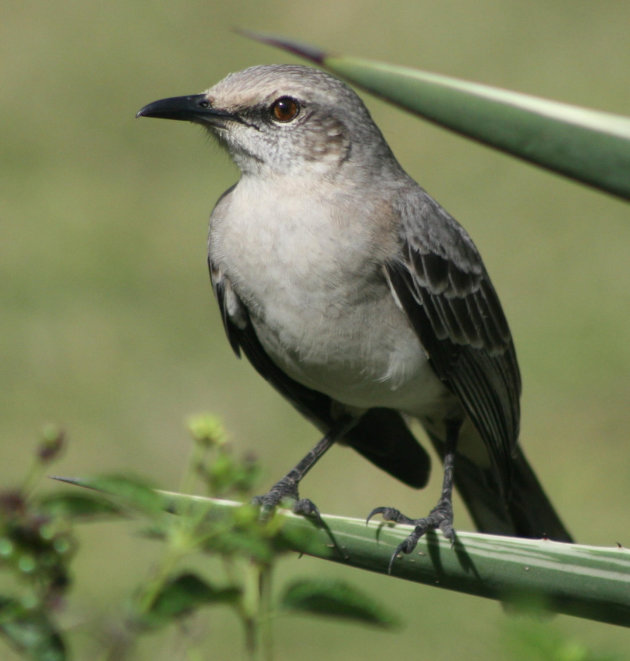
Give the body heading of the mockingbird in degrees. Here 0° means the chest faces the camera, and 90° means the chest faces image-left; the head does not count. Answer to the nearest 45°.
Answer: approximately 45°
